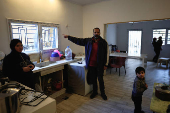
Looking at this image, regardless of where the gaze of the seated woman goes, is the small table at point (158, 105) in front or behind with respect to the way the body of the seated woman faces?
in front

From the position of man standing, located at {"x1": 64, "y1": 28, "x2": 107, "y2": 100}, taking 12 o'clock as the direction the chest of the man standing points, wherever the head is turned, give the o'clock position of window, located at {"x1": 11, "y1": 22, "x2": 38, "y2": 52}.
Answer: The window is roughly at 3 o'clock from the man standing.

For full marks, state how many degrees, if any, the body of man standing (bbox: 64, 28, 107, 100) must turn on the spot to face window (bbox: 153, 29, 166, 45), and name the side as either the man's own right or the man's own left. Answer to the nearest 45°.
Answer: approximately 135° to the man's own left

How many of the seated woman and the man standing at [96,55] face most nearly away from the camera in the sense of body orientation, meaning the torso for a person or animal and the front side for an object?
0

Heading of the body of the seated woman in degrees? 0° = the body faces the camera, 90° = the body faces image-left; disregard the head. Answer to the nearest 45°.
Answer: approximately 315°

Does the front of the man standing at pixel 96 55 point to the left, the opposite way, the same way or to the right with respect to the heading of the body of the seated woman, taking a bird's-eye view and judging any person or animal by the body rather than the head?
to the right

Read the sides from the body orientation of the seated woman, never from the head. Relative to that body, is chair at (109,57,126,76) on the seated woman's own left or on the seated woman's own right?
on the seated woman's own left

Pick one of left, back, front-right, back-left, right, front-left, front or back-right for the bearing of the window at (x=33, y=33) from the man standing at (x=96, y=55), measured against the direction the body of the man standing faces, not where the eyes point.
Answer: right
